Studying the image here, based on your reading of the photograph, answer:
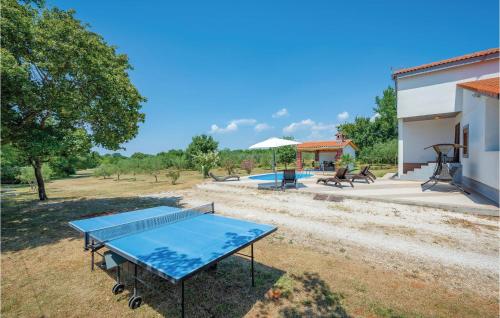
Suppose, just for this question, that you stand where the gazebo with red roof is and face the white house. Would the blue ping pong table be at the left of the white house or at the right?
right

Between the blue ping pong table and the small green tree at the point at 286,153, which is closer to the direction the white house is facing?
the blue ping pong table

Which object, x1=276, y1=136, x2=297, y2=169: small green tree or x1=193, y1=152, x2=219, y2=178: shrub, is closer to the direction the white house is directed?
the shrub

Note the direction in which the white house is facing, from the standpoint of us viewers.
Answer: facing the viewer and to the left of the viewer

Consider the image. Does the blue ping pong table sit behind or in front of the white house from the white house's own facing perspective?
in front

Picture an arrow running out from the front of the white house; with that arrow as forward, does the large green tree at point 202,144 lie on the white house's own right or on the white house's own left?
on the white house's own right

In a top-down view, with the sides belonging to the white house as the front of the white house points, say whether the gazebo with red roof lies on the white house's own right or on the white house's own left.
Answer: on the white house's own right

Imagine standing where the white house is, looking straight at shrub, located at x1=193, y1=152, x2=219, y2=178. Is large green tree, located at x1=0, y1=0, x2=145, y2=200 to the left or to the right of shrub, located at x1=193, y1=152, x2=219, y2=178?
left

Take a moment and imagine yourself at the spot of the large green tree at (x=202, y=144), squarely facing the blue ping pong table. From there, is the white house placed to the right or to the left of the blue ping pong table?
left

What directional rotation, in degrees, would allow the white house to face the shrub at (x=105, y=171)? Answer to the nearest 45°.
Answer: approximately 45° to its right

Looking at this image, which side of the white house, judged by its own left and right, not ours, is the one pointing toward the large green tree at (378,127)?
right

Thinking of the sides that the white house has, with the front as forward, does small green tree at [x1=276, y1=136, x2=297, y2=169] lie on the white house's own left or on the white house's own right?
on the white house's own right

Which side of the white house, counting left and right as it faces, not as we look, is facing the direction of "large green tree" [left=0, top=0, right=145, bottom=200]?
front

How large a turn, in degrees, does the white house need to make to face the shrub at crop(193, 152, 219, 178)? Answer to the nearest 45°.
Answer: approximately 45° to its right
